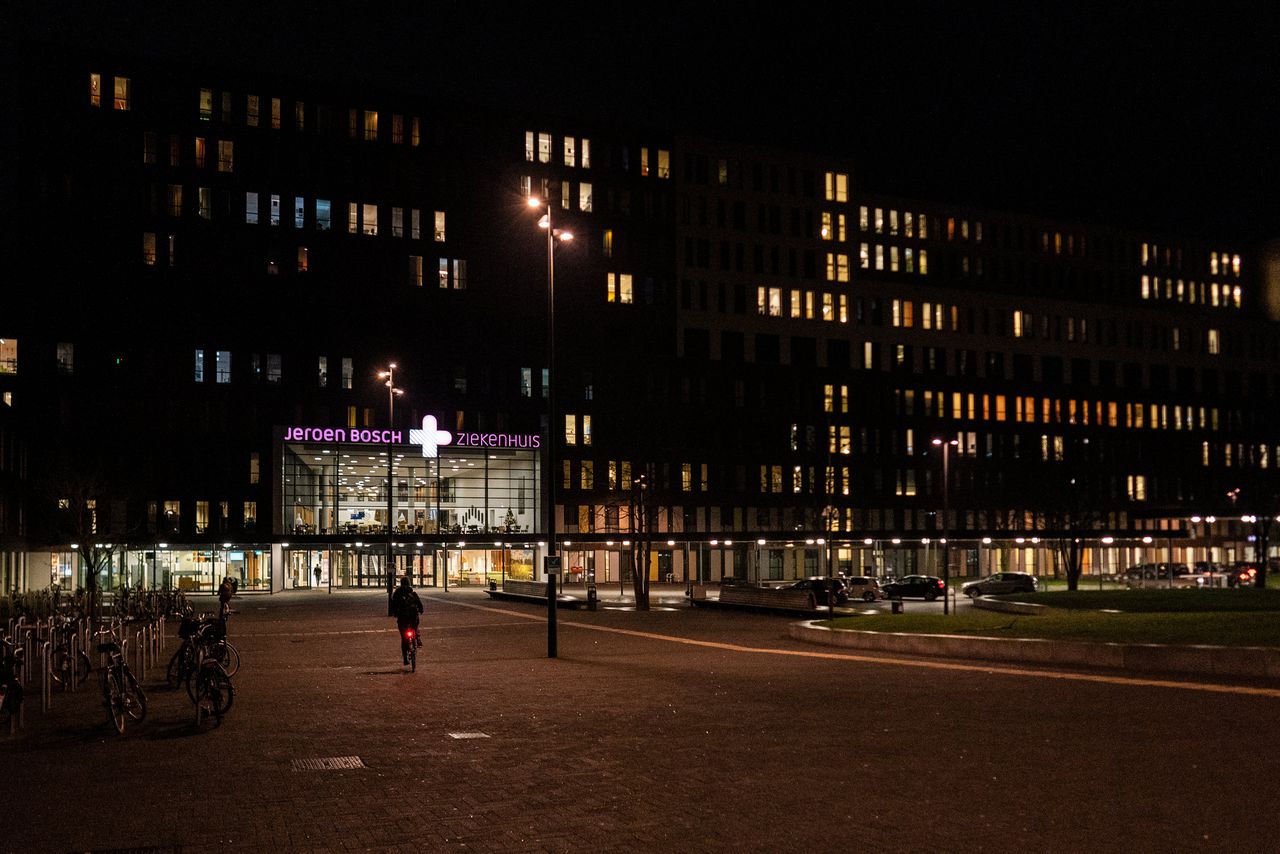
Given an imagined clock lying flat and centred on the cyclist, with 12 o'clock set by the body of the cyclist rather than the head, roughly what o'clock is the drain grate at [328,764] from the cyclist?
The drain grate is roughly at 6 o'clock from the cyclist.

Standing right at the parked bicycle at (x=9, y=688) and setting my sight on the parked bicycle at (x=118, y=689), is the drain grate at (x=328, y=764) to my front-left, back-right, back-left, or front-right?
front-right

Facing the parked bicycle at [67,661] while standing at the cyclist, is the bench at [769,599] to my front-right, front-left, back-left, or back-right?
back-right

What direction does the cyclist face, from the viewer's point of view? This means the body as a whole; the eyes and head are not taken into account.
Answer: away from the camera

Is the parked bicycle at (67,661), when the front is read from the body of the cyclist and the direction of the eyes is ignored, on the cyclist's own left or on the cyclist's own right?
on the cyclist's own left

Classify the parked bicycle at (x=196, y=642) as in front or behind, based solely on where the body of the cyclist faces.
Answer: behind

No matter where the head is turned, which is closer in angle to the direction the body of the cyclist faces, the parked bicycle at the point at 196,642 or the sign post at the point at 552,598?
the sign post

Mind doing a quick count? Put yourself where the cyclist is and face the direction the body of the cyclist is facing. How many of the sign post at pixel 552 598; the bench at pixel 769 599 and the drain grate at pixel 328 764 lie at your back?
1

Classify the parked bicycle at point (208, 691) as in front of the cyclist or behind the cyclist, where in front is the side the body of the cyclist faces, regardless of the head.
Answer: behind

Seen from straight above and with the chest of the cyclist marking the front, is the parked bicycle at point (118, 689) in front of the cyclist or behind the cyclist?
behind
